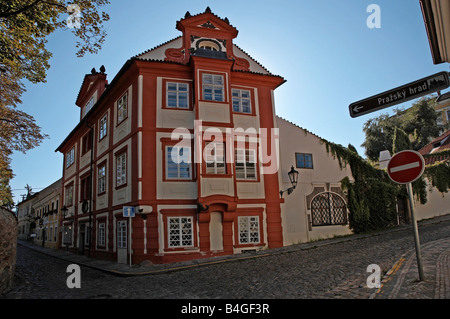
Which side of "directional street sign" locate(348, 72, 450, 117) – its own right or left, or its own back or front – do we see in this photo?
front

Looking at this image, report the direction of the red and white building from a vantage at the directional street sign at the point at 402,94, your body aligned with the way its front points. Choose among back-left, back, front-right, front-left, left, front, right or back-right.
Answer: back-right

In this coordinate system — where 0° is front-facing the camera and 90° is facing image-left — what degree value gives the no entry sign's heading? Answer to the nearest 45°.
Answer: approximately 0°

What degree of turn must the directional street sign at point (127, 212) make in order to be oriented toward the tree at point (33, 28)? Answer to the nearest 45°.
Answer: approximately 45° to its right

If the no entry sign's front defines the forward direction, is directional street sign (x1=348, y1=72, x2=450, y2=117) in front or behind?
in front

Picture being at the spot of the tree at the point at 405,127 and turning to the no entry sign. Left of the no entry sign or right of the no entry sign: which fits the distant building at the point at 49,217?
right

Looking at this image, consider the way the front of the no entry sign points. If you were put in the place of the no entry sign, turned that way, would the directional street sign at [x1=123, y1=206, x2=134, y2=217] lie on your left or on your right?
on your right

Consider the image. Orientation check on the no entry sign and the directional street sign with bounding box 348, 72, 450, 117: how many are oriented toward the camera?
2

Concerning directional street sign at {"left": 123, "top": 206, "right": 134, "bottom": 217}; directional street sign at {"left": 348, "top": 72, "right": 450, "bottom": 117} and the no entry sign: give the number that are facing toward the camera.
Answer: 3

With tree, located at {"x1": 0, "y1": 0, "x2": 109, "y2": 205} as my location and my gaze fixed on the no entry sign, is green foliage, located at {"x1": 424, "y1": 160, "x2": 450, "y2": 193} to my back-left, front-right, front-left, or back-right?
front-left

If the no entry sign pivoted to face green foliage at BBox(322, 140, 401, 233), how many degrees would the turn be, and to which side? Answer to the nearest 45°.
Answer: approximately 180°

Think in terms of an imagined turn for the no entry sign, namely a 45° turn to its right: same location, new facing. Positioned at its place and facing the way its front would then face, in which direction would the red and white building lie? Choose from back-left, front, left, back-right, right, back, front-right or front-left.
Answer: right

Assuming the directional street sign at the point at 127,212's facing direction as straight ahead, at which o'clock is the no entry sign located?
The no entry sign is roughly at 11 o'clock from the directional street sign.
